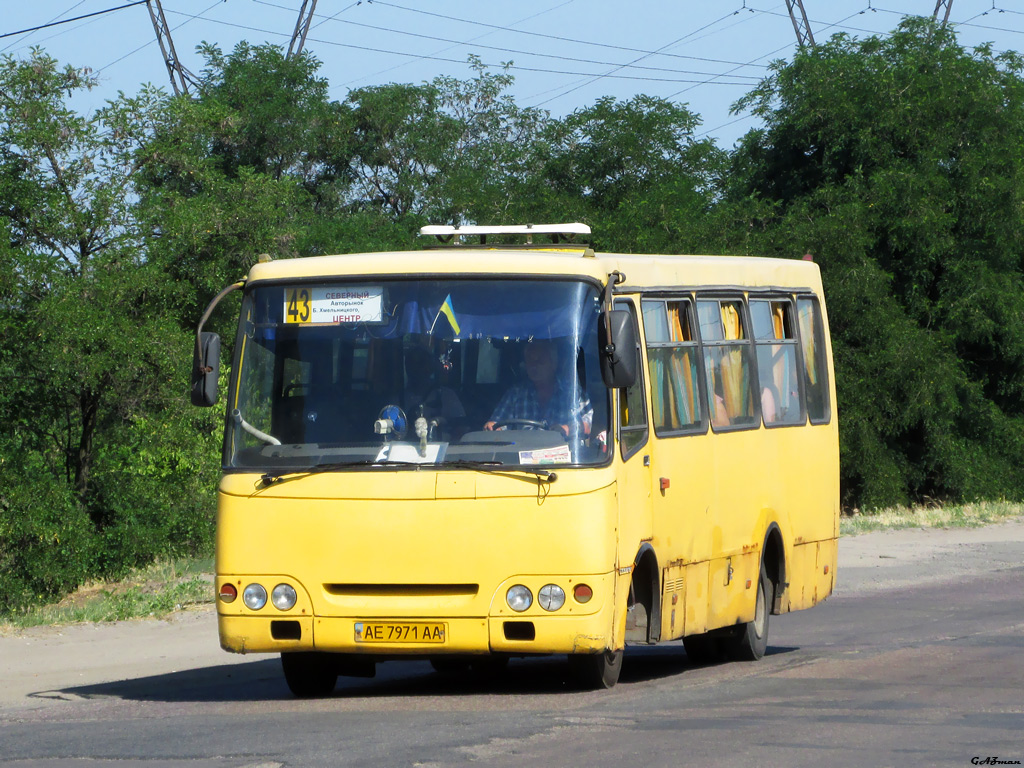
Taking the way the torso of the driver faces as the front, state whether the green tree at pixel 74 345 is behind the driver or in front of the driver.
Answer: behind

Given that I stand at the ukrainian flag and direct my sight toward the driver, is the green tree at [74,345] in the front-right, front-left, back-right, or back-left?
front-left

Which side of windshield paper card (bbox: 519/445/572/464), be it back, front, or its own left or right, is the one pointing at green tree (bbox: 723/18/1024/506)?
back

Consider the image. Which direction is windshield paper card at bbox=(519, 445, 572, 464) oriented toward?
toward the camera

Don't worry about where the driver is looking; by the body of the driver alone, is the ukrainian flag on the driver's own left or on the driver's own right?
on the driver's own right

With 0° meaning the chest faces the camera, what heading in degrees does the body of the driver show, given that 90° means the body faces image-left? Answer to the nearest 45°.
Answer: approximately 0°

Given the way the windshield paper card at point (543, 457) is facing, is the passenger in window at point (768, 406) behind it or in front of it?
behind

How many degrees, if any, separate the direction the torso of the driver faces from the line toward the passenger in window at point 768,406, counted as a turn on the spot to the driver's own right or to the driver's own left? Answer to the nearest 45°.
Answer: approximately 135° to the driver's own left

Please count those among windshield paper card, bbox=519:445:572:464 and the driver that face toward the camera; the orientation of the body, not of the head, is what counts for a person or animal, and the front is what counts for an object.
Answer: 2
